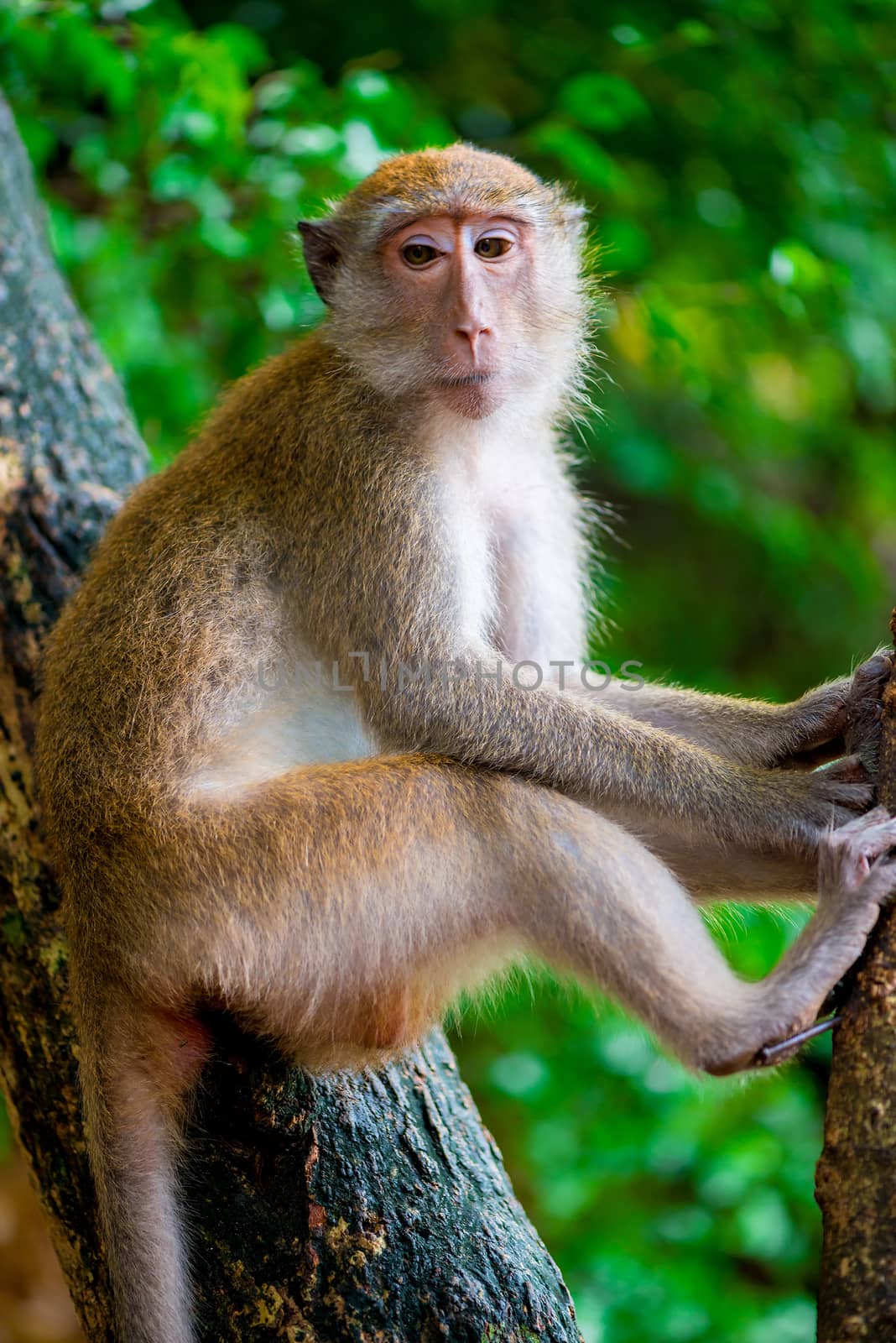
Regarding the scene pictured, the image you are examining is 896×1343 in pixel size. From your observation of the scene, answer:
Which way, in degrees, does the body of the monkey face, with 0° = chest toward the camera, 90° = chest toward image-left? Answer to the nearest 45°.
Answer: approximately 270°
